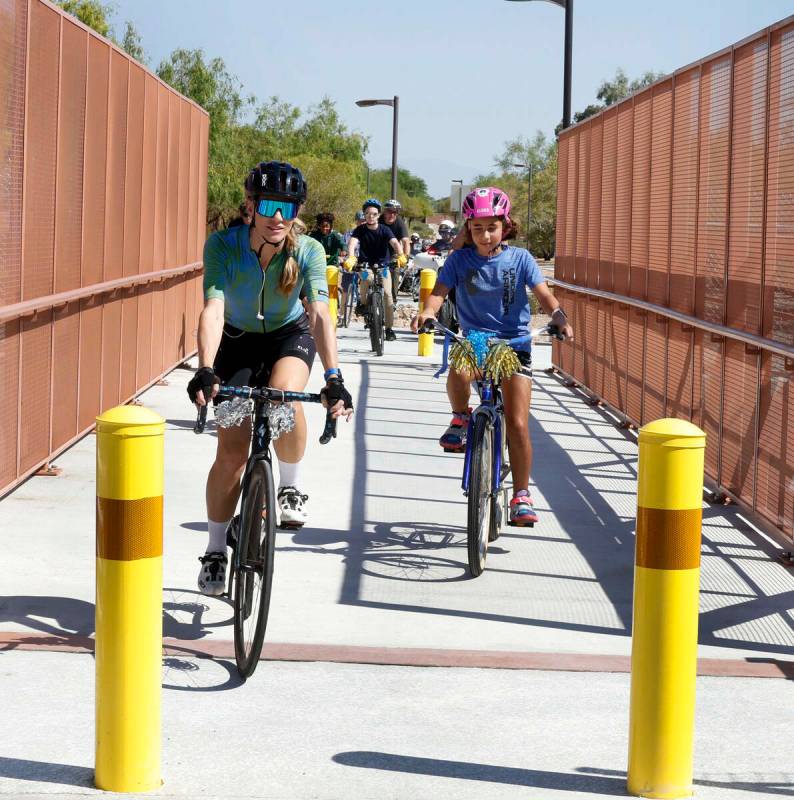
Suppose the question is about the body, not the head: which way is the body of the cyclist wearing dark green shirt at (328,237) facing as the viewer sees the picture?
toward the camera

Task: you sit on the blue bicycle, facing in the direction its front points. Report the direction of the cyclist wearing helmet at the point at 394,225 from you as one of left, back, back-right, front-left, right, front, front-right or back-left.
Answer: back

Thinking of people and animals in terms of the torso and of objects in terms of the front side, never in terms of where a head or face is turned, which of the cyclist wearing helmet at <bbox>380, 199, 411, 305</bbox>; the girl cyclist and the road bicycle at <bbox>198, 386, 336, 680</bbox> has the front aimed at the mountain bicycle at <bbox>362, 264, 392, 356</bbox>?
the cyclist wearing helmet

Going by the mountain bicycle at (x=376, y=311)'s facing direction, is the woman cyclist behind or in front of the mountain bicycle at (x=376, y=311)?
in front

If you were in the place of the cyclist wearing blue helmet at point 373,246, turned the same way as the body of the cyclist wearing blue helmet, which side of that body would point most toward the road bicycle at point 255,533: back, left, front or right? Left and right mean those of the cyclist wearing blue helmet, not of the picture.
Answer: front

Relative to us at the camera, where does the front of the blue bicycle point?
facing the viewer

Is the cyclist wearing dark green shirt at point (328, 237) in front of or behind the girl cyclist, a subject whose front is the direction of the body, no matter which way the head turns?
behind

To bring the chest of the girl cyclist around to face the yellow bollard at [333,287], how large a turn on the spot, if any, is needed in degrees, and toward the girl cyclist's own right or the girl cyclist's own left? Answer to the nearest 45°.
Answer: approximately 180°

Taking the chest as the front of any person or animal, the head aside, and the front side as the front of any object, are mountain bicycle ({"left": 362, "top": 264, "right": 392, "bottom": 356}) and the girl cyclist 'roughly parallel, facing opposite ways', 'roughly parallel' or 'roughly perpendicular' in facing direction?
roughly parallel

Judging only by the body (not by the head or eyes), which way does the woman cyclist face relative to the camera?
toward the camera

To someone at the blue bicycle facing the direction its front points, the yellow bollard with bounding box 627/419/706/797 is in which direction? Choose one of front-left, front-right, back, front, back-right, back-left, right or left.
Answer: front

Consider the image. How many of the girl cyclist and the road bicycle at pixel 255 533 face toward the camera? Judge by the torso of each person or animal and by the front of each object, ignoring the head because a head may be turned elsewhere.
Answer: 2

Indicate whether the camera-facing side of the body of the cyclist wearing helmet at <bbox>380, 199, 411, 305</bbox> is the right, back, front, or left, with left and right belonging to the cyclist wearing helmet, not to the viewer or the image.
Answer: front

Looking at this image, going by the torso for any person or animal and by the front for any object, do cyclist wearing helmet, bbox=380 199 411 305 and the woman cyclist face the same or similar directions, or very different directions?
same or similar directions

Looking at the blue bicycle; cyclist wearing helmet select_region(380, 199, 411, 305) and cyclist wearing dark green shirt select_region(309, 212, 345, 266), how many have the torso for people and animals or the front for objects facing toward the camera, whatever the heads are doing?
3
